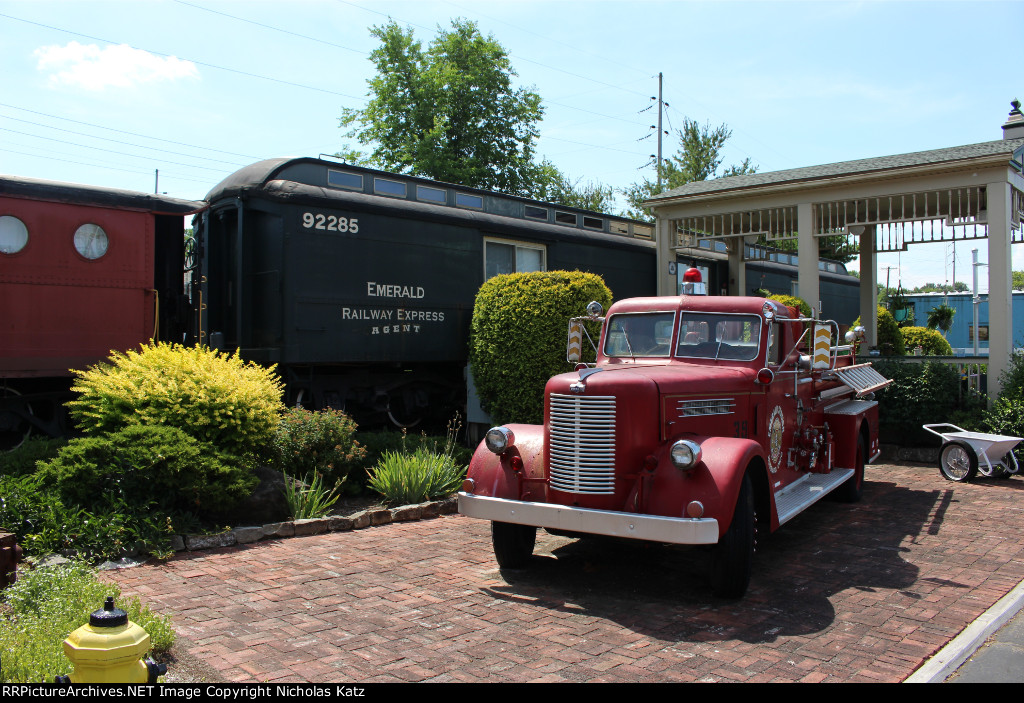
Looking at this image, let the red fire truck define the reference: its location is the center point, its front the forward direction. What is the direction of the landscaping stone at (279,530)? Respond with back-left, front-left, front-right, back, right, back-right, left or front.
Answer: front-right

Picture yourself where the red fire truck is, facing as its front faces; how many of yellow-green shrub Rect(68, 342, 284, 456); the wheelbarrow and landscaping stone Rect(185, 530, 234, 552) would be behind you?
1

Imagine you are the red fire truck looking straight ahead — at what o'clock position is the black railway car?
The black railway car is roughly at 3 o'clock from the red fire truck.

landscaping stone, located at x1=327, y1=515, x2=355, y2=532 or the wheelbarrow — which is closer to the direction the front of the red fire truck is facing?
the landscaping stone

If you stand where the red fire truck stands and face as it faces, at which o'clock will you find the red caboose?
The red caboose is roughly at 2 o'clock from the red fire truck.

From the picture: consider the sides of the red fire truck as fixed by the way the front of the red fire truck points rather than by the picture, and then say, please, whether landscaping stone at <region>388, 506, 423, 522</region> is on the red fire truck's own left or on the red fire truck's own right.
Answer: on the red fire truck's own right

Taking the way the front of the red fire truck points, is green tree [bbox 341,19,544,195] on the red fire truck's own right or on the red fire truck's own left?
on the red fire truck's own right

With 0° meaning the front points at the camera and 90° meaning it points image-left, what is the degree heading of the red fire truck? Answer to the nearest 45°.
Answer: approximately 45°

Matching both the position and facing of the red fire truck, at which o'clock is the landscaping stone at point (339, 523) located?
The landscaping stone is roughly at 2 o'clock from the red fire truck.

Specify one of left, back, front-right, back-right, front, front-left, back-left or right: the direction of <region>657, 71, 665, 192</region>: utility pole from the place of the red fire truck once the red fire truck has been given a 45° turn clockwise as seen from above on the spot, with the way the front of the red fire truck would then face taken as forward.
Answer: right

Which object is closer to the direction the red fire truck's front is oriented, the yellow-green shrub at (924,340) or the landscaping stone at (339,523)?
the landscaping stone

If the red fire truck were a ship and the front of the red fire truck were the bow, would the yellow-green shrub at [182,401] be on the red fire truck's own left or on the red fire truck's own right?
on the red fire truck's own right

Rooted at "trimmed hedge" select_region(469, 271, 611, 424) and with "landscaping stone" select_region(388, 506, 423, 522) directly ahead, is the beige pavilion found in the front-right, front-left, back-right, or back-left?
back-left

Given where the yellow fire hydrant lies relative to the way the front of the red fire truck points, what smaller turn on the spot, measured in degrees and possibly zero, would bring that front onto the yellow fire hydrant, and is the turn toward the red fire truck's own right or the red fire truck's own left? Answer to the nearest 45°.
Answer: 0° — it already faces it

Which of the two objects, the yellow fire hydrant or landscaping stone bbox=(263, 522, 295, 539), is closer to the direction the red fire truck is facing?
the yellow fire hydrant

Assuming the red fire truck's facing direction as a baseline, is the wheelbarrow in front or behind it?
behind
